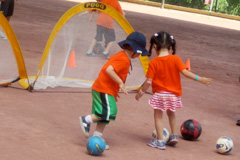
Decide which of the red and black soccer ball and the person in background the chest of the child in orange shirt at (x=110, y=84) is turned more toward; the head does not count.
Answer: the red and black soccer ball

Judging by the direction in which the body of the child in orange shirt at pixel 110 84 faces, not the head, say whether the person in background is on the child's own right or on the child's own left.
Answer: on the child's own left

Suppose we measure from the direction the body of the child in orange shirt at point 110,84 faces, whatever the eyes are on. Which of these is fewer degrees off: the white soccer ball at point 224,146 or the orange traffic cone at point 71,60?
the white soccer ball

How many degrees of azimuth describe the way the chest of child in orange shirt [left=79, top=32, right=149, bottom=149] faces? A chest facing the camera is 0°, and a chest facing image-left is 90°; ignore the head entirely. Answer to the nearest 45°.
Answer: approximately 270°
